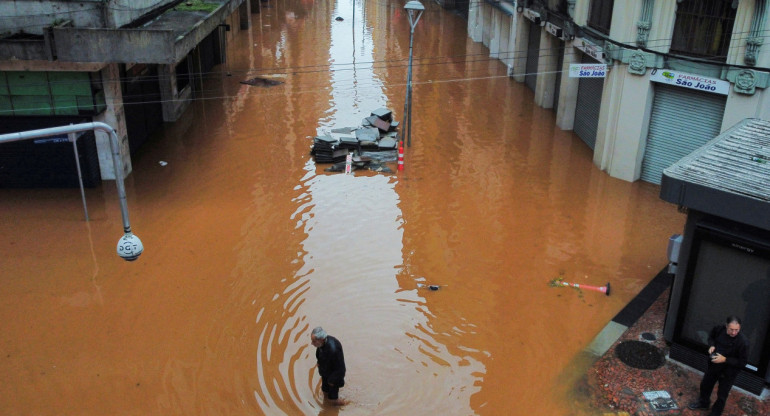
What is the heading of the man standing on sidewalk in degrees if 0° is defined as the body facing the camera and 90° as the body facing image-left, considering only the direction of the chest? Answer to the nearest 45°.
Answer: approximately 45°

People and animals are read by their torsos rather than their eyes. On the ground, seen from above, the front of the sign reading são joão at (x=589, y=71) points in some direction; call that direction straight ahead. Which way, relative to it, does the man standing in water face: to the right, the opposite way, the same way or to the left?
to the right

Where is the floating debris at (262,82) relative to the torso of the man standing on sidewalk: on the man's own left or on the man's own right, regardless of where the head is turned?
on the man's own right

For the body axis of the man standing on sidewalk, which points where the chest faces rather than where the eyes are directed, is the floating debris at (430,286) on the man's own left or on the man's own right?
on the man's own right
